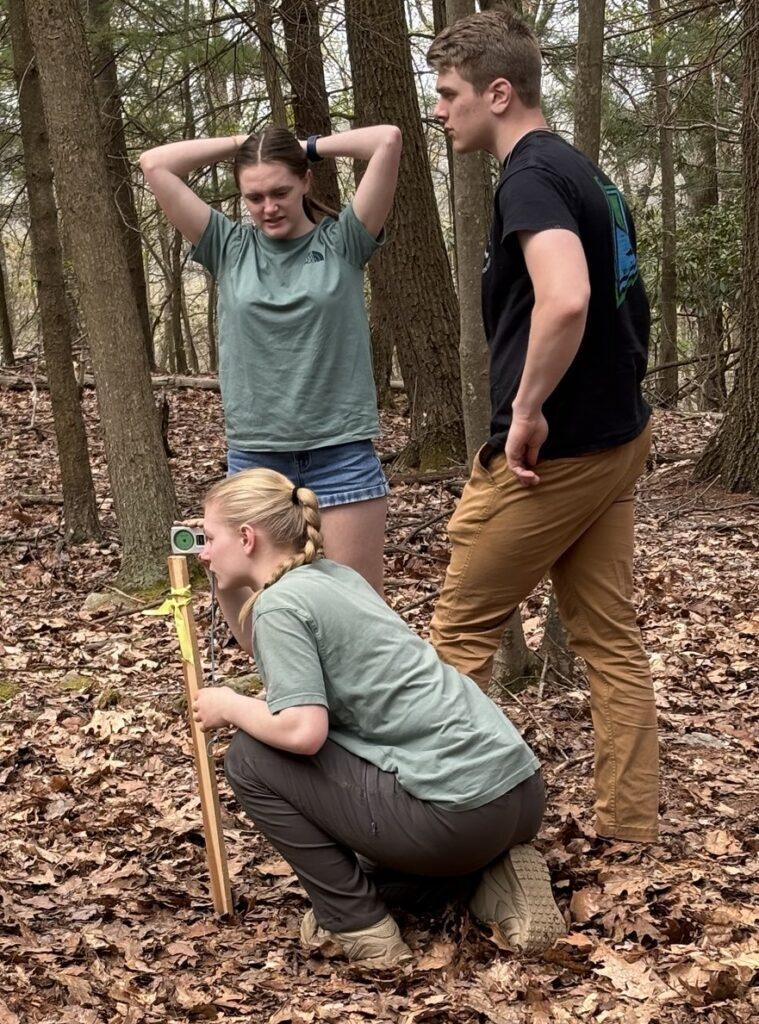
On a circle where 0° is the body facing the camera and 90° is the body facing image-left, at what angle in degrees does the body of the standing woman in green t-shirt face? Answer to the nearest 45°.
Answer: approximately 0°

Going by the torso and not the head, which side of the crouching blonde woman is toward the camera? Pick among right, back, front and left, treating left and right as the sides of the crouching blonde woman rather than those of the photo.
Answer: left

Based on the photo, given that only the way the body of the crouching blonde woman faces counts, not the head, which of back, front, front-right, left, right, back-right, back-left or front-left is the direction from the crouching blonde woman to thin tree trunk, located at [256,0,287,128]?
right

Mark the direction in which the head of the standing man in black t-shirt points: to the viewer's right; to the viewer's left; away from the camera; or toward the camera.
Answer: to the viewer's left

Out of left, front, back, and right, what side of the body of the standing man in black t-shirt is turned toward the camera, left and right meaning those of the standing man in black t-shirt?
left

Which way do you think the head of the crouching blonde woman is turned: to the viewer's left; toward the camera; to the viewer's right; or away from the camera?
to the viewer's left

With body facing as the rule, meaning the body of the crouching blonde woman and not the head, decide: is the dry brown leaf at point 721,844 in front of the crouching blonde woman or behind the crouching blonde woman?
behind

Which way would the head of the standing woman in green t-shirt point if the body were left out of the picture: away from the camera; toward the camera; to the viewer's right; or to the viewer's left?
toward the camera

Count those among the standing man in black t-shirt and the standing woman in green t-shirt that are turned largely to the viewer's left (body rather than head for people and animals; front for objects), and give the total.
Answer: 1

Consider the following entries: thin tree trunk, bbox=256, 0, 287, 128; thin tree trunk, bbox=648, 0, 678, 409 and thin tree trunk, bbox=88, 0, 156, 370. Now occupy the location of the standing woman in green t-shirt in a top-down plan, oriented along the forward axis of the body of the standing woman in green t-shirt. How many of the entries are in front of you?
0

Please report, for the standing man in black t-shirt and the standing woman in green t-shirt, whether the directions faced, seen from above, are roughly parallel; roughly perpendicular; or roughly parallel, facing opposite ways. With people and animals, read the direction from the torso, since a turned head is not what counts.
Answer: roughly perpendicular
